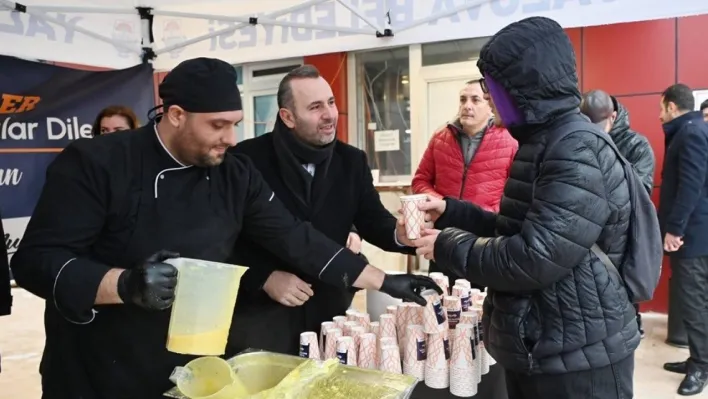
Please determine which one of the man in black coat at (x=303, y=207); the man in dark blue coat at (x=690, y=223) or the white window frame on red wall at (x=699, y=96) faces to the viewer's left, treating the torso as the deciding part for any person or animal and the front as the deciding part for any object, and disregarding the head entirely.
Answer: the man in dark blue coat at (x=690, y=223)

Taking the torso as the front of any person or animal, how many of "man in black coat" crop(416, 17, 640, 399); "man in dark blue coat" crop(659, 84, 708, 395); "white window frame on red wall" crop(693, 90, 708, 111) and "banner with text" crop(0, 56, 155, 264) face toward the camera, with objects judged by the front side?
2

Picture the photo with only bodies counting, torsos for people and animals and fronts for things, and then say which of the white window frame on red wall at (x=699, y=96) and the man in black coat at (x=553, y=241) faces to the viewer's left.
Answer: the man in black coat

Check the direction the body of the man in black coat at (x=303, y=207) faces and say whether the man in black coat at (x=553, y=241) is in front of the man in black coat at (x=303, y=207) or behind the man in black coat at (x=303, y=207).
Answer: in front

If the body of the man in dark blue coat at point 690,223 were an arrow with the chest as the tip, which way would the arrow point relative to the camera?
to the viewer's left

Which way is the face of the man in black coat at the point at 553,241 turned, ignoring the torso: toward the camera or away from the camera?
away from the camera

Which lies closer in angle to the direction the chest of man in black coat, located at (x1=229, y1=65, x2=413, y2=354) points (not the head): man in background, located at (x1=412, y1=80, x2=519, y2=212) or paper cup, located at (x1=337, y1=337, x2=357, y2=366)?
the paper cup

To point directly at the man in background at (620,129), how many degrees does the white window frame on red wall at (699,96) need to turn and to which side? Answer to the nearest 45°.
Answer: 0° — it already faces them

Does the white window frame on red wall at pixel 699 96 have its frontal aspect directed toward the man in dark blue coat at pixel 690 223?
yes

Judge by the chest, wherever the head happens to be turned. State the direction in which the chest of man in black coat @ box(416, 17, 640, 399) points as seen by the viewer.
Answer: to the viewer's left

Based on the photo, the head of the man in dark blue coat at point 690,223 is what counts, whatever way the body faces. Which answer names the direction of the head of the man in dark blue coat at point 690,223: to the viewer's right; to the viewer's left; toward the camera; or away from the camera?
to the viewer's left
